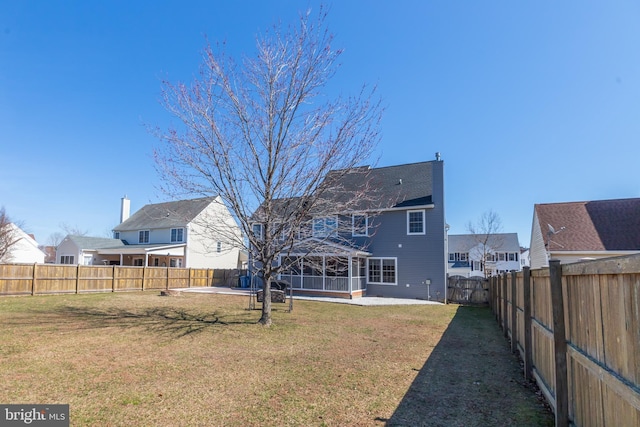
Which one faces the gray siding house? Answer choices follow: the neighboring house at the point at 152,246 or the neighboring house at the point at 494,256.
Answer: the neighboring house at the point at 494,256

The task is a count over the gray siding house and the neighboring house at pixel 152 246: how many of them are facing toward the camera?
0

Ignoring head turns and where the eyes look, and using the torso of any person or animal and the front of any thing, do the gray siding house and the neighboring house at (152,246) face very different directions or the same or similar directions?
same or similar directions

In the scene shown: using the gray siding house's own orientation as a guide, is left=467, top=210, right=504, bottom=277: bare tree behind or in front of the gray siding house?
in front

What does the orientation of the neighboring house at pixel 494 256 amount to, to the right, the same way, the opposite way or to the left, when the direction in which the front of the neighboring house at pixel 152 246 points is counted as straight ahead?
the opposite way

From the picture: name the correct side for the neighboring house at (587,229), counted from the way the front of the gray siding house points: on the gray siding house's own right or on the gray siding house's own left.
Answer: on the gray siding house's own right

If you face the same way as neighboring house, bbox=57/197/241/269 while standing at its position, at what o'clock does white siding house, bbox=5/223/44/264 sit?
The white siding house is roughly at 9 o'clock from the neighboring house.

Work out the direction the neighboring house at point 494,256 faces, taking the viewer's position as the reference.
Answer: facing the viewer

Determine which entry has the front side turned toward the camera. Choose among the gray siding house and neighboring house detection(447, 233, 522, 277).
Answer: the neighboring house

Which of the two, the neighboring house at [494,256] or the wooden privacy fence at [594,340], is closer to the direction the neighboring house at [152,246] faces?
the neighboring house

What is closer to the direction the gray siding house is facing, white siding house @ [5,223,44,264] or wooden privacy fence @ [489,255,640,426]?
the white siding house

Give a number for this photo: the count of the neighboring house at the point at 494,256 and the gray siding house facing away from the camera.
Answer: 1

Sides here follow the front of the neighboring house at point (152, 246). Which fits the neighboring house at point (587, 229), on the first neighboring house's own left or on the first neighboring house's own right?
on the first neighboring house's own right

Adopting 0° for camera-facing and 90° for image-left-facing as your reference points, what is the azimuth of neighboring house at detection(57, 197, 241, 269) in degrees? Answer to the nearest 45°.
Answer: approximately 225°

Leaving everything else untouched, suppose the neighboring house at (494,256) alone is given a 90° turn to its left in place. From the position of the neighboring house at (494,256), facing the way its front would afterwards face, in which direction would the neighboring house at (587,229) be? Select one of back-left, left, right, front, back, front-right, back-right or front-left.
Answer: right

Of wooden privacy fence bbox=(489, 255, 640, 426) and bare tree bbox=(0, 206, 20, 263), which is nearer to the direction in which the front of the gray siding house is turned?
the bare tree

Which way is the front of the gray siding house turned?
away from the camera

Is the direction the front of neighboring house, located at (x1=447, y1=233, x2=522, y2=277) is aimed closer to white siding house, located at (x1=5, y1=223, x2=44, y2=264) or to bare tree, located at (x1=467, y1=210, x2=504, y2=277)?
the bare tree

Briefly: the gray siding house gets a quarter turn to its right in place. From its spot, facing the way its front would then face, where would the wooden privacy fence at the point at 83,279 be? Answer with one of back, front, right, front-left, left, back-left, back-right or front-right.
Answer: back
